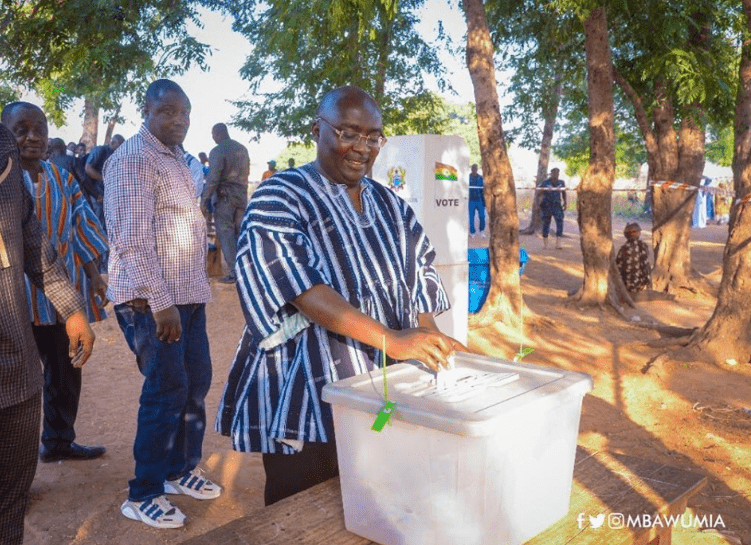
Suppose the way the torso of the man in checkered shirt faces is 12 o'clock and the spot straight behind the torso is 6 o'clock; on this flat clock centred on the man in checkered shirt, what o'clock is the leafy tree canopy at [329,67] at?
The leafy tree canopy is roughly at 8 o'clock from the man in checkered shirt.

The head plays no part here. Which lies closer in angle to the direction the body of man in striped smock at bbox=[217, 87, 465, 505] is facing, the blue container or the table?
the table

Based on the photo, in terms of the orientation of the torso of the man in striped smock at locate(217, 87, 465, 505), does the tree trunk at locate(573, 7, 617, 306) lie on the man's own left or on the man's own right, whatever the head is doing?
on the man's own left

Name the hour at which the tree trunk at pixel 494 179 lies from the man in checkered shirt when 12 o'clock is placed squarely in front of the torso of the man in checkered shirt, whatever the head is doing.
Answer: The tree trunk is roughly at 9 o'clock from the man in checkered shirt.

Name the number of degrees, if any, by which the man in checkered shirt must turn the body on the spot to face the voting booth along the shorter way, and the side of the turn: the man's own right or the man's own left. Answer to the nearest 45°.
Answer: approximately 90° to the man's own left

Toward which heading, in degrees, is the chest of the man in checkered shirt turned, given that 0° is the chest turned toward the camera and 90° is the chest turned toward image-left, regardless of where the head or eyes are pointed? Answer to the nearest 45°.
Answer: approximately 315°

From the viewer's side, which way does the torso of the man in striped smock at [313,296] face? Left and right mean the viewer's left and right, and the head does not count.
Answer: facing the viewer and to the right of the viewer

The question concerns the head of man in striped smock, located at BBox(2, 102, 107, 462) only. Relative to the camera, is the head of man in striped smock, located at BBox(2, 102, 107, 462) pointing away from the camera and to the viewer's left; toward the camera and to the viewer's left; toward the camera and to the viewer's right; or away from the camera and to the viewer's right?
toward the camera and to the viewer's right

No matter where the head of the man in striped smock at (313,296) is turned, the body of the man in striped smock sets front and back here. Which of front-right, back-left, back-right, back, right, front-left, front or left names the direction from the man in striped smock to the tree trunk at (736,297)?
left

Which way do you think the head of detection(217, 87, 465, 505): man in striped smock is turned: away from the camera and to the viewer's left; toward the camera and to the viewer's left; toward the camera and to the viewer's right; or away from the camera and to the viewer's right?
toward the camera and to the viewer's right

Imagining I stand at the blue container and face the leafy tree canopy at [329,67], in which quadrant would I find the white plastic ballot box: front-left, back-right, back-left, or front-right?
back-left

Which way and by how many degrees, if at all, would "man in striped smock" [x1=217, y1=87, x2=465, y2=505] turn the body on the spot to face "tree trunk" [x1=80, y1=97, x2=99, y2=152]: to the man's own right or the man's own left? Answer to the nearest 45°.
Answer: approximately 135° to the man's own left
